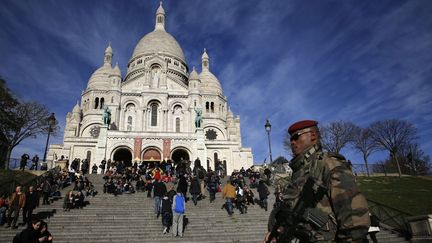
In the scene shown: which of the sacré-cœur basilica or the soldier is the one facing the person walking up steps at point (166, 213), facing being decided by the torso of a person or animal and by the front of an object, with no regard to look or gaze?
the sacré-cœur basilica

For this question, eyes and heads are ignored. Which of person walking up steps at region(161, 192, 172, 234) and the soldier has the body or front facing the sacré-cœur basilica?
the person walking up steps

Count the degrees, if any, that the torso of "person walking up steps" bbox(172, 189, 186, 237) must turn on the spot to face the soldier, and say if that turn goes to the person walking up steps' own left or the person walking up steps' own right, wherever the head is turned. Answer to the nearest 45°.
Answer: approximately 180°

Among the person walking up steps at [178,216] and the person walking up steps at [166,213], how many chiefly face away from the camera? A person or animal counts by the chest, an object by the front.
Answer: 2

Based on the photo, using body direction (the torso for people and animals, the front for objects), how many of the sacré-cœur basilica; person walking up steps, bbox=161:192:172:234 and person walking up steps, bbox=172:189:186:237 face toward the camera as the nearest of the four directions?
1

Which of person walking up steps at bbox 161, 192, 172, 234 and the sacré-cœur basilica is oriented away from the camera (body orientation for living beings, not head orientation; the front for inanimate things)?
the person walking up steps

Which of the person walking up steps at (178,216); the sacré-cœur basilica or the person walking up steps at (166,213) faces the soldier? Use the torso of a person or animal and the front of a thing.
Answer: the sacré-cœur basilica

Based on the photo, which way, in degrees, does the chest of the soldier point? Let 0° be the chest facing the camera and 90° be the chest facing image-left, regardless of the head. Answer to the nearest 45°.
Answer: approximately 45°

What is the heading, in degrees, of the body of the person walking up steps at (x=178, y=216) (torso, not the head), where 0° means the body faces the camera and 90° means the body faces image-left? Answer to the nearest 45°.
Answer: approximately 180°

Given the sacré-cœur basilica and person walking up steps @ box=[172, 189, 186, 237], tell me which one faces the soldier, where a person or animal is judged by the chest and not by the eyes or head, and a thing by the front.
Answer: the sacré-cœur basilica

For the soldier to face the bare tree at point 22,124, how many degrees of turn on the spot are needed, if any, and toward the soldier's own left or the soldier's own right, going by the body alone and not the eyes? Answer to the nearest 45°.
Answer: approximately 90° to the soldier's own right

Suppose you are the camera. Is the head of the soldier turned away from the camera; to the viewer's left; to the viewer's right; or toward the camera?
to the viewer's left

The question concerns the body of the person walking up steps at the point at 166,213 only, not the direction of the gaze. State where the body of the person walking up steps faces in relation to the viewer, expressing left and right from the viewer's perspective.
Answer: facing away from the viewer
